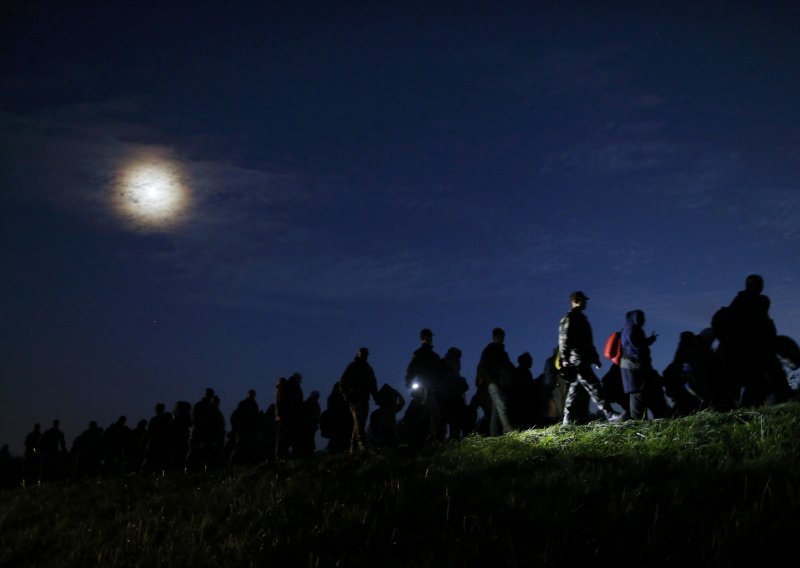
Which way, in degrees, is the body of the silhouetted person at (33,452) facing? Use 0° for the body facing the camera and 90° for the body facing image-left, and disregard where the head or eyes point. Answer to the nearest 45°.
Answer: approximately 270°

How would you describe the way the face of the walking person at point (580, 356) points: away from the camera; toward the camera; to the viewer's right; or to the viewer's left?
to the viewer's right

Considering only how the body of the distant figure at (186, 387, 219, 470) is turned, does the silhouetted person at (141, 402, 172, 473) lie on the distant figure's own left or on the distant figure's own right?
on the distant figure's own left

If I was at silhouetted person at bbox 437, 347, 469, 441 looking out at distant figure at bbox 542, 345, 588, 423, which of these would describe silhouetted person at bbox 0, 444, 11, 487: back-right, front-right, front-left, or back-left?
back-left

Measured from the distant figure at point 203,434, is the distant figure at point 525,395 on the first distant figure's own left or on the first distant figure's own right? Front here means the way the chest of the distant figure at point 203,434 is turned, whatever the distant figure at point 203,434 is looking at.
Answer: on the first distant figure's own right

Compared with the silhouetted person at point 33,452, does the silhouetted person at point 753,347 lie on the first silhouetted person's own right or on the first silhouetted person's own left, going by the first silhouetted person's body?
on the first silhouetted person's own right

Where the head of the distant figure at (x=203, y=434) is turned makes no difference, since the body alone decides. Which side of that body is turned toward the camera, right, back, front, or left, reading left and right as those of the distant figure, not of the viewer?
right

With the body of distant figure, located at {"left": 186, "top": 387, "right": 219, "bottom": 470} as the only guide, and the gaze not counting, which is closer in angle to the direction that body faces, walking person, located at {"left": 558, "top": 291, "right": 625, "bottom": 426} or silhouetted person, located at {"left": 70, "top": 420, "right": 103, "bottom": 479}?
the walking person

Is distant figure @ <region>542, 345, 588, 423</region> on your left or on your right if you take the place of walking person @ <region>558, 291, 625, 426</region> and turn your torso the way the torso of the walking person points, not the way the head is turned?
on your left
